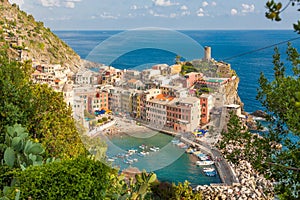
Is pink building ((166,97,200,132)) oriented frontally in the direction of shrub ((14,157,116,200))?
yes

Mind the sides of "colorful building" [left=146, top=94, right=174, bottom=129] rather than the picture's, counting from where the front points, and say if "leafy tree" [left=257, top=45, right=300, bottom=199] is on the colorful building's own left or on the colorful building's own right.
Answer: on the colorful building's own left

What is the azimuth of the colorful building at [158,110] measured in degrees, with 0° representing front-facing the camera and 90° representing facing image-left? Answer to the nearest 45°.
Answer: approximately 45°

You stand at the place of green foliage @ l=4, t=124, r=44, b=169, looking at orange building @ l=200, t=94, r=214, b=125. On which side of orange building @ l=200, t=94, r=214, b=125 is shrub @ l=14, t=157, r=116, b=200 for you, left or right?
right
